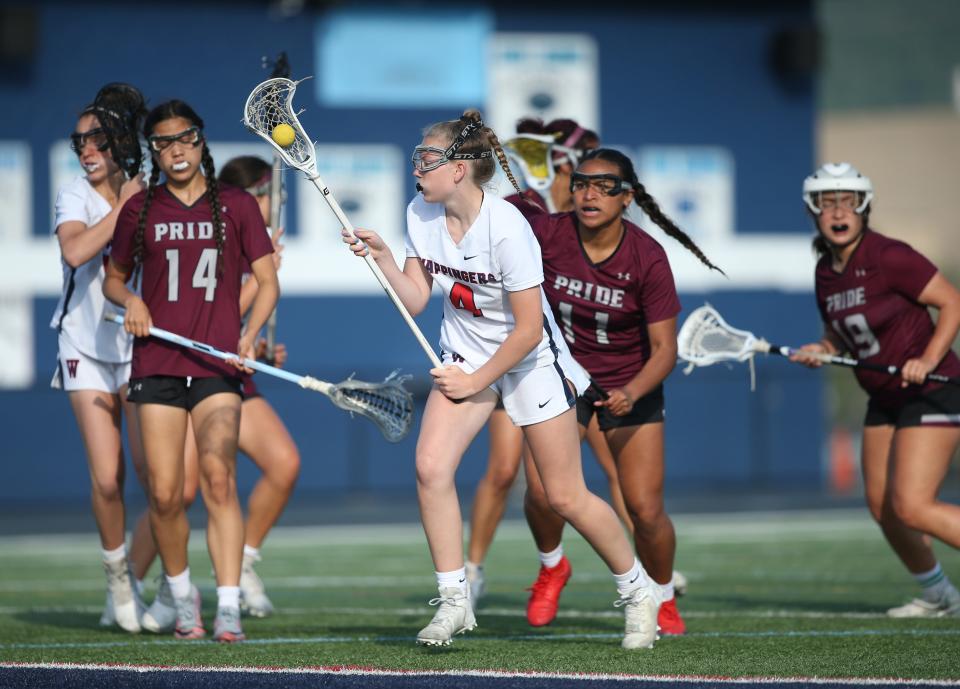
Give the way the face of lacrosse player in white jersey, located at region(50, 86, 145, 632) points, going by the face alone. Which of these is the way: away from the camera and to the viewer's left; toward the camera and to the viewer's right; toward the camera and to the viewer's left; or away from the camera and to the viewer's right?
toward the camera and to the viewer's left

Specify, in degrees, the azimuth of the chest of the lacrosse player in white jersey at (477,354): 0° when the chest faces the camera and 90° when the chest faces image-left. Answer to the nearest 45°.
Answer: approximately 45°

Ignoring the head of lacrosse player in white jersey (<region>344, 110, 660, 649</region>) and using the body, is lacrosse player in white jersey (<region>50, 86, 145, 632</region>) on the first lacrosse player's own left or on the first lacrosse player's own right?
on the first lacrosse player's own right

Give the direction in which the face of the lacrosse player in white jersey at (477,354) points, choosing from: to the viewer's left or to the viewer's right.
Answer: to the viewer's left
